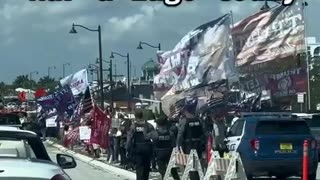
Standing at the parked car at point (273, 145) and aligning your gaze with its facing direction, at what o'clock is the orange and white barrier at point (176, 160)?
The orange and white barrier is roughly at 8 o'clock from the parked car.

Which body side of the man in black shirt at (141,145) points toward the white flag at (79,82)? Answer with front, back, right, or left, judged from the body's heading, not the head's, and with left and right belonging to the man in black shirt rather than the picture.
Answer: front

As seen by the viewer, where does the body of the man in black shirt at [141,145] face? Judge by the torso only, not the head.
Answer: away from the camera

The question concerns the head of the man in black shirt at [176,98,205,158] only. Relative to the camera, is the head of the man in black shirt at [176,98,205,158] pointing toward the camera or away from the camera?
away from the camera

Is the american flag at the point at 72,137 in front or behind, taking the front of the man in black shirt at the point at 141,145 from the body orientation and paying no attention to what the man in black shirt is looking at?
in front

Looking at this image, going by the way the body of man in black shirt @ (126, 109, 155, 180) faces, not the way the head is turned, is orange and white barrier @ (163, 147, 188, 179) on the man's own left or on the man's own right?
on the man's own right

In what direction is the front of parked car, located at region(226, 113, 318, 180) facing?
away from the camera

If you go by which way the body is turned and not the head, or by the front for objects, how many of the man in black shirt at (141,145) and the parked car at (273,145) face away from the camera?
2

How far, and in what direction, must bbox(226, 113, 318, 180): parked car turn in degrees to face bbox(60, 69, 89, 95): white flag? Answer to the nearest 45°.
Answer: approximately 45° to its left

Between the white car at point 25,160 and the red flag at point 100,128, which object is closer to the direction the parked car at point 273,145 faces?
the red flag
